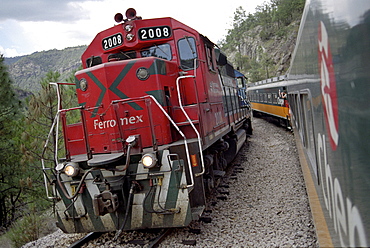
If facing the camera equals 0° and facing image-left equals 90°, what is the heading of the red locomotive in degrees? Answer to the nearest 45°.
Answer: approximately 45°
